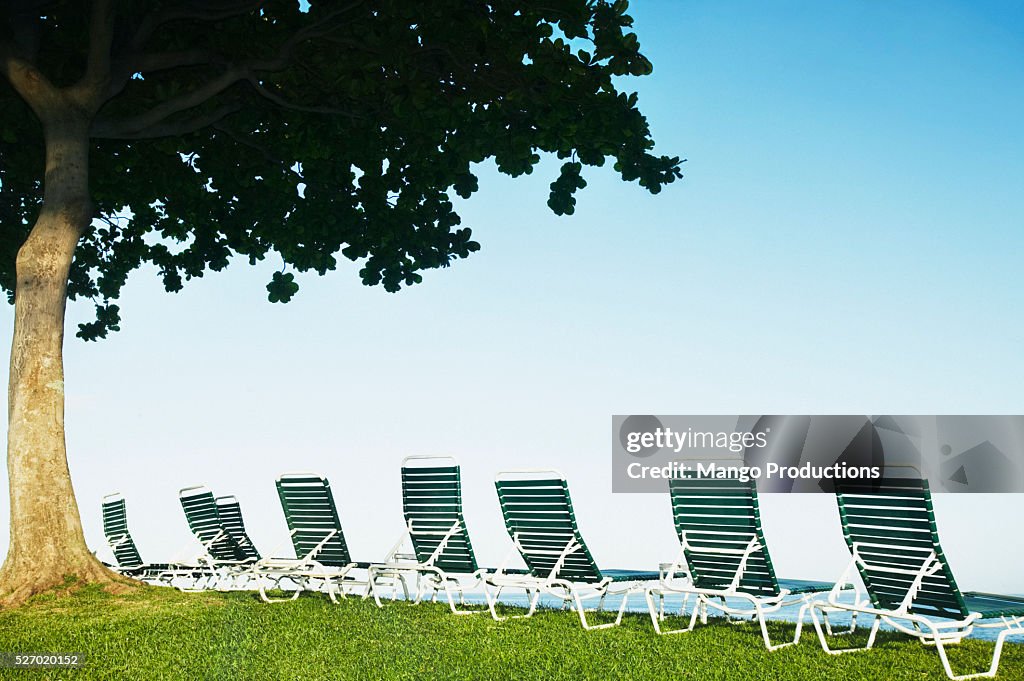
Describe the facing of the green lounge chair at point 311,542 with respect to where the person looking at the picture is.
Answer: facing away from the viewer and to the right of the viewer

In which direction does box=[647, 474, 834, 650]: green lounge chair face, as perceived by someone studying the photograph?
facing away from the viewer and to the right of the viewer

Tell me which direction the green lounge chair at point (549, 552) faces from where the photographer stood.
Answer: facing away from the viewer and to the right of the viewer

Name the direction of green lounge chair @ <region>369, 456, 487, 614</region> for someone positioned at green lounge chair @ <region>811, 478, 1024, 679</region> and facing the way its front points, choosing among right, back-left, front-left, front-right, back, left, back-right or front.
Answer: back-left

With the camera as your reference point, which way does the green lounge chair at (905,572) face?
facing away from the viewer and to the right of the viewer
